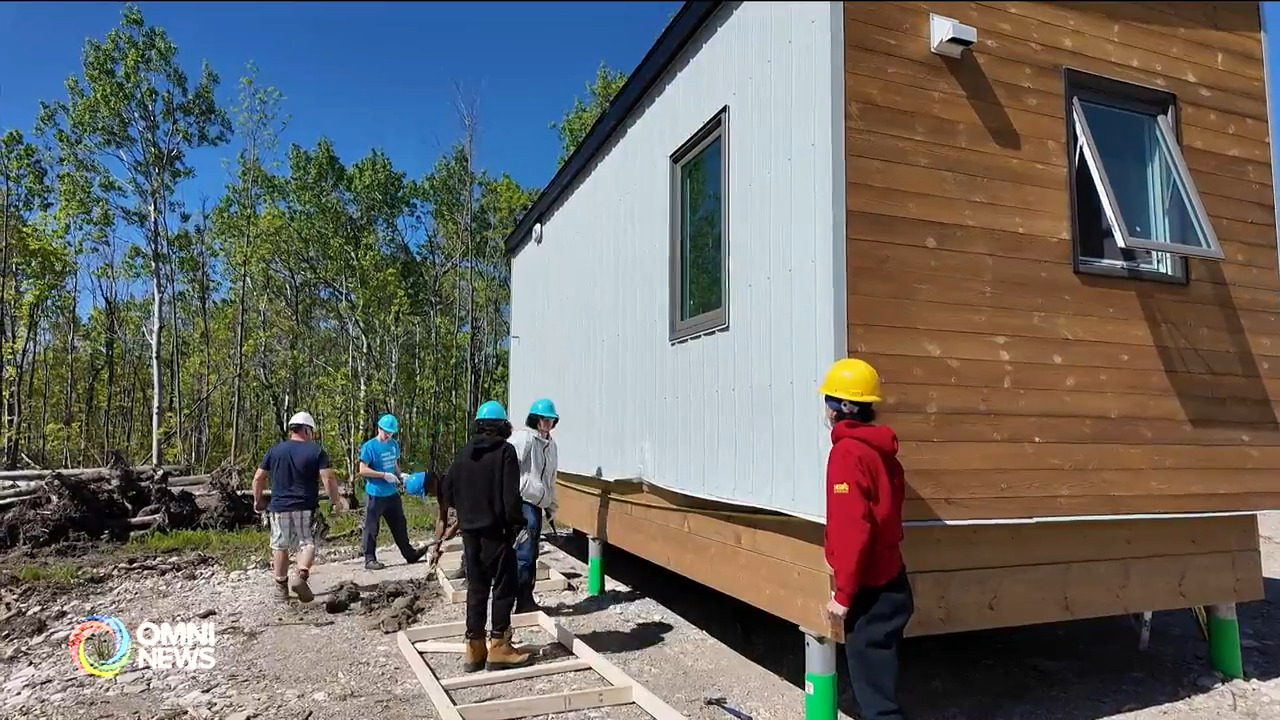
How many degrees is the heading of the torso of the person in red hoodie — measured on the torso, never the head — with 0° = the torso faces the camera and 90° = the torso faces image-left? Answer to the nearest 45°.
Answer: approximately 135°

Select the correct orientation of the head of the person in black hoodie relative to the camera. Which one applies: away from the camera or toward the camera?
away from the camera

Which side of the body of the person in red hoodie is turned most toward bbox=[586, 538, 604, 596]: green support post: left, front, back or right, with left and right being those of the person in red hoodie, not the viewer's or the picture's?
front

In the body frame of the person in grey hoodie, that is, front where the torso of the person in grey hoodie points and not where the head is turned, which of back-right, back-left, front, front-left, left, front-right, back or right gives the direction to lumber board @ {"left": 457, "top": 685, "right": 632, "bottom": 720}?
front-right

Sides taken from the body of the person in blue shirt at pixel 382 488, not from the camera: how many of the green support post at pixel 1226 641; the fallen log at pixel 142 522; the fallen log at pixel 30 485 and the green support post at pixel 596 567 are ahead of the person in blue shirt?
2

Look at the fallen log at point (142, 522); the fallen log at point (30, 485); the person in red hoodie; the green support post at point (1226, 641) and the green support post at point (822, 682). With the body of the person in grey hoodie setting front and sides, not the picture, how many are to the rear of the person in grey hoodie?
2

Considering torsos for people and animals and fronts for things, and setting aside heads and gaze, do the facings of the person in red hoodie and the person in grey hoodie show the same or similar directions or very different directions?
very different directions

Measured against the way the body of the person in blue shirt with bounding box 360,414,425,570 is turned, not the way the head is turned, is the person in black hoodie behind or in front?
in front

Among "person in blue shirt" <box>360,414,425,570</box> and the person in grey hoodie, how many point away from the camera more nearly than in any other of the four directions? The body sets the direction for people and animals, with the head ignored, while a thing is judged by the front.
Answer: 0

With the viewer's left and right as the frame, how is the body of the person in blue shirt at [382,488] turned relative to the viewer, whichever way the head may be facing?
facing the viewer and to the right of the viewer

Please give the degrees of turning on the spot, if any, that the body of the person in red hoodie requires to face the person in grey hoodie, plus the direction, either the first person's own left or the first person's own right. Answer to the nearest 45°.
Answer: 0° — they already face them

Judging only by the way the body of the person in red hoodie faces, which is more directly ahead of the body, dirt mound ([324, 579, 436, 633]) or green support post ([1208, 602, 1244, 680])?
the dirt mound

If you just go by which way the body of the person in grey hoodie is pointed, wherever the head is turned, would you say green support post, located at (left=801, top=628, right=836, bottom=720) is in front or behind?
in front
